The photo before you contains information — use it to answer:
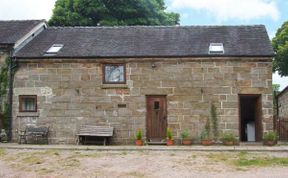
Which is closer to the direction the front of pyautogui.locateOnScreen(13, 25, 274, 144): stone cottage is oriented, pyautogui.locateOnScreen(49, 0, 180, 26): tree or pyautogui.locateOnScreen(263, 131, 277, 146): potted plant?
the potted plant

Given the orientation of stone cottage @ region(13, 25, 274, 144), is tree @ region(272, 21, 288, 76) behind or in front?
behind

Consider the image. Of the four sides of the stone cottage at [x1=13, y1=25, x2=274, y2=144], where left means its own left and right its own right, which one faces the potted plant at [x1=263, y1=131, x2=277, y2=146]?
left

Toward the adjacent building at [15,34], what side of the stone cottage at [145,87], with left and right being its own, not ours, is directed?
right

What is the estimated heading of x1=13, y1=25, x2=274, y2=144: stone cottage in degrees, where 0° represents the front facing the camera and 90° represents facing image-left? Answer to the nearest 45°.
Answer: approximately 0°

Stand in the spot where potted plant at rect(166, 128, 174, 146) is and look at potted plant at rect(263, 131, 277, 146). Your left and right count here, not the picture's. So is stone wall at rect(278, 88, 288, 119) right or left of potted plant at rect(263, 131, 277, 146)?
left

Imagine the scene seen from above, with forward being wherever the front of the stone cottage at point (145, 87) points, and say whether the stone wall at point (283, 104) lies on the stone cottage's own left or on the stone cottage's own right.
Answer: on the stone cottage's own left
